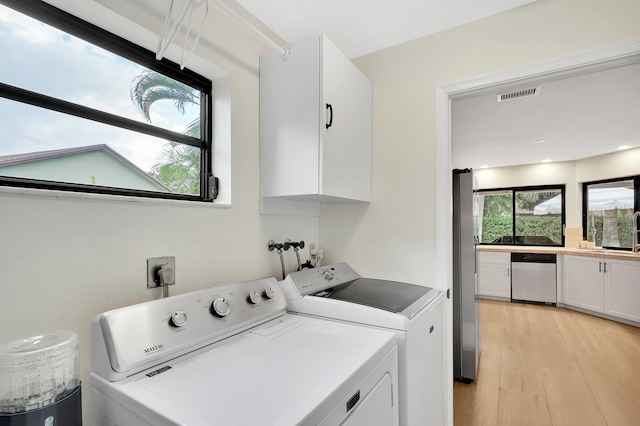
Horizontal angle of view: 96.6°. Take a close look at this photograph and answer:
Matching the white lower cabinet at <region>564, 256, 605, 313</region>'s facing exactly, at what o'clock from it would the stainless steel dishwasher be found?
The stainless steel dishwasher is roughly at 2 o'clock from the white lower cabinet.

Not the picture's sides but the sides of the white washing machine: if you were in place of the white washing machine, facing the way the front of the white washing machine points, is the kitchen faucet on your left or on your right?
on your left

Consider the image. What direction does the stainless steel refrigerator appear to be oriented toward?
to the viewer's right

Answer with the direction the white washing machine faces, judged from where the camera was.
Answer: facing the viewer and to the right of the viewer

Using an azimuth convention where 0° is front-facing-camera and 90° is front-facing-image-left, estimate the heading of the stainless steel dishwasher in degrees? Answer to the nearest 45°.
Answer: approximately 0°

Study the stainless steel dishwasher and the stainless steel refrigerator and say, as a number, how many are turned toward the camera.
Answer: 1

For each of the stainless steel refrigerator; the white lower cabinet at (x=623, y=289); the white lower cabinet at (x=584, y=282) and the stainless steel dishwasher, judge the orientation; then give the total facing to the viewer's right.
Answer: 1

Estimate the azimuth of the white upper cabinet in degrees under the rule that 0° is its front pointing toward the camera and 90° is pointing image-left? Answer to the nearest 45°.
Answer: approximately 315°
